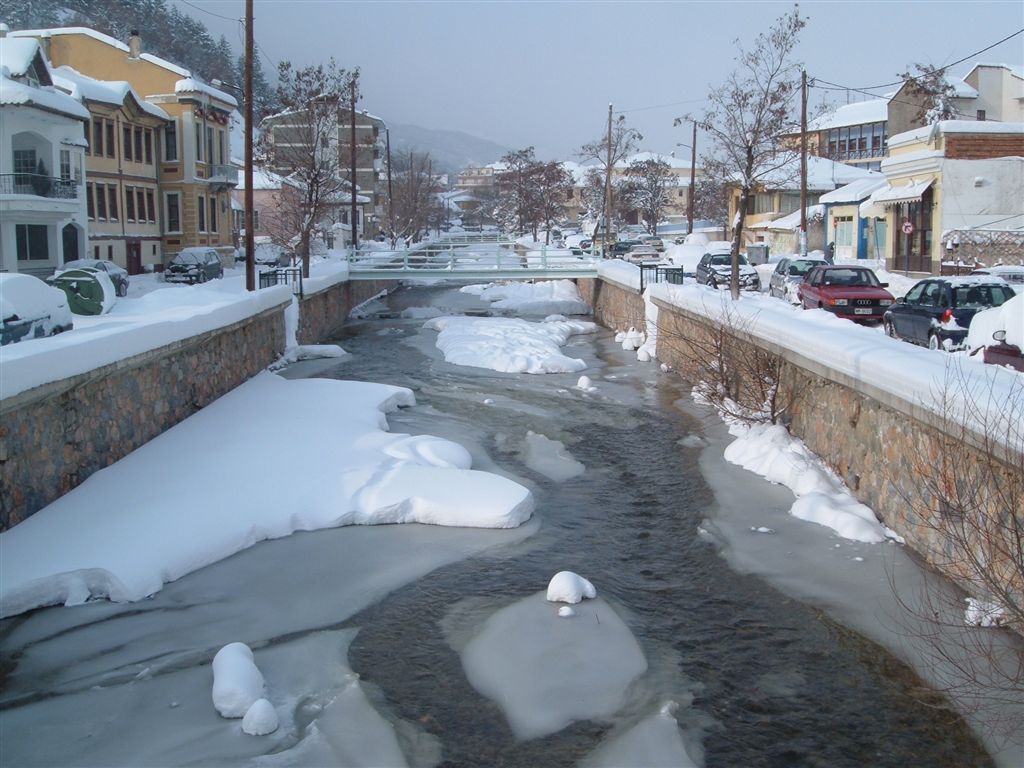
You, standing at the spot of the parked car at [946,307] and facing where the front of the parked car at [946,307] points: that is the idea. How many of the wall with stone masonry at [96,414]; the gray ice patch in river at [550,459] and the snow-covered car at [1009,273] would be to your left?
2

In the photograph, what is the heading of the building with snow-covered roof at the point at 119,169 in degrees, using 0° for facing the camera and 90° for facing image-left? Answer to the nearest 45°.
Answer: approximately 315°

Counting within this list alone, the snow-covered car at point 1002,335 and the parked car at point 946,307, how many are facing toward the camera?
0

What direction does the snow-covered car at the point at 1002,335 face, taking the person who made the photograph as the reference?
facing away from the viewer and to the left of the viewer

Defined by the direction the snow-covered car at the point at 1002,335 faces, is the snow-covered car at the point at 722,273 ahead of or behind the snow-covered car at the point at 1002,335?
ahead

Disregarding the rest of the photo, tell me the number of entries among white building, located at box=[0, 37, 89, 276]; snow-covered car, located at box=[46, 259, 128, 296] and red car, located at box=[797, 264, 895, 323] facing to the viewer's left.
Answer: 0

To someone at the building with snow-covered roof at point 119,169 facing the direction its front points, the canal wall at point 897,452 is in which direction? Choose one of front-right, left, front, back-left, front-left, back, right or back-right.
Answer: front-right
